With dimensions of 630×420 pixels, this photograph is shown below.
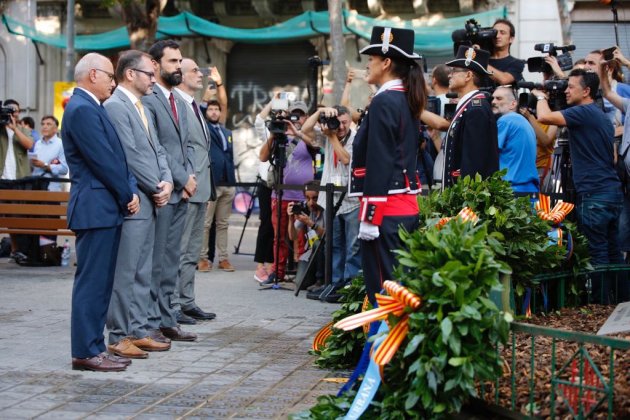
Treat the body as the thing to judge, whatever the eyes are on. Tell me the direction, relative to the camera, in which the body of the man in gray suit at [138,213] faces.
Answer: to the viewer's right

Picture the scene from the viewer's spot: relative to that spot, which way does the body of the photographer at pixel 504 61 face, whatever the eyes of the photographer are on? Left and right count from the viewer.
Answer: facing the viewer and to the left of the viewer

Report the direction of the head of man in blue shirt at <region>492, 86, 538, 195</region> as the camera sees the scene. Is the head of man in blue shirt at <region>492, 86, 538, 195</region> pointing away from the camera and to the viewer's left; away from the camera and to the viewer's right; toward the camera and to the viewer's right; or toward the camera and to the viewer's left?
toward the camera and to the viewer's left

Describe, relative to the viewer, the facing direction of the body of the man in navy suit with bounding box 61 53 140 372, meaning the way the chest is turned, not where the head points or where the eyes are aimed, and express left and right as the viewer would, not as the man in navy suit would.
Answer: facing to the right of the viewer

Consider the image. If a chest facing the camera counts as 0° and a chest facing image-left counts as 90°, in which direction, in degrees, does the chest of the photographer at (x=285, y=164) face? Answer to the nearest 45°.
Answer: approximately 45°

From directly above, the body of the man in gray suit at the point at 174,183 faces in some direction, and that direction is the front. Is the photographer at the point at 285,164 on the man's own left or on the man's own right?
on the man's own left

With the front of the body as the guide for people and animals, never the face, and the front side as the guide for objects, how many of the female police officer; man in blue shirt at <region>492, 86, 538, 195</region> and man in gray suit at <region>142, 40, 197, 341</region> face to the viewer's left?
2

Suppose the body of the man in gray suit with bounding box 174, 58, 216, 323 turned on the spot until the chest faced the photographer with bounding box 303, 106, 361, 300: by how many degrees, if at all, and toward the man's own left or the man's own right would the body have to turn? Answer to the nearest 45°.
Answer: approximately 45° to the man's own left

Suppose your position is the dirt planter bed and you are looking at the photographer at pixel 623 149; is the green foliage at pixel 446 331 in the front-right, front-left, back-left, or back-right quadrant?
back-left

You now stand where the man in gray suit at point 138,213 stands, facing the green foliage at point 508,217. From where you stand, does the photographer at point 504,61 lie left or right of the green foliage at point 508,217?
left

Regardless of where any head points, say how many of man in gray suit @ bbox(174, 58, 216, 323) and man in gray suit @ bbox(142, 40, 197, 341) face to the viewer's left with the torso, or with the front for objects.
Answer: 0

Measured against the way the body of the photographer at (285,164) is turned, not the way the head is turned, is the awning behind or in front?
behind

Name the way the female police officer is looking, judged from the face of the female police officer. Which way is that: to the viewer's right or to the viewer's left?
to the viewer's left
